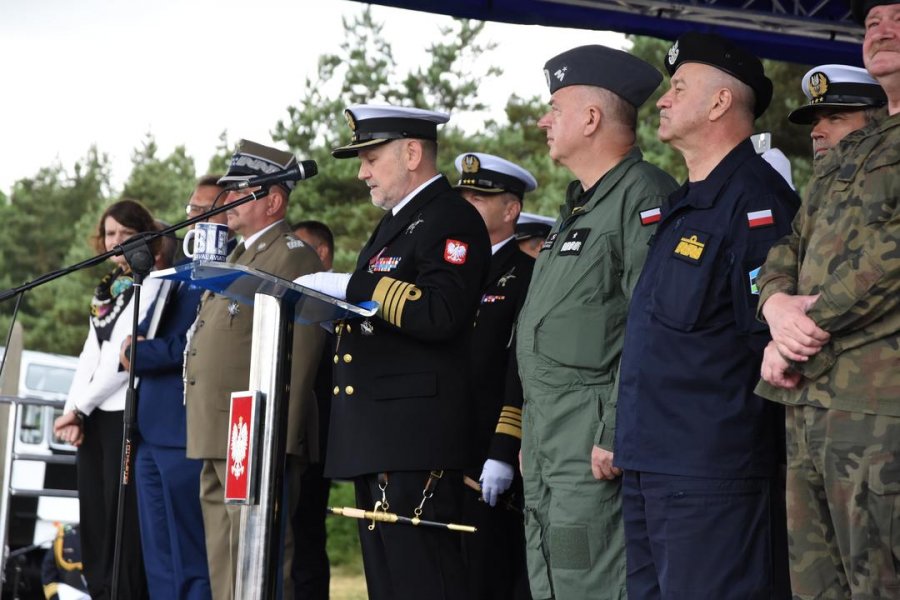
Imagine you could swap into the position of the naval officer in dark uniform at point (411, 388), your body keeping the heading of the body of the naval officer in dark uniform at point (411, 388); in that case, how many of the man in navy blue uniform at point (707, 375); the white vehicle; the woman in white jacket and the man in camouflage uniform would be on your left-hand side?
2

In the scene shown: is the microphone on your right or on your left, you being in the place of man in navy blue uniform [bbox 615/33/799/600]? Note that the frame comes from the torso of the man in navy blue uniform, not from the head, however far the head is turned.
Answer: on your right

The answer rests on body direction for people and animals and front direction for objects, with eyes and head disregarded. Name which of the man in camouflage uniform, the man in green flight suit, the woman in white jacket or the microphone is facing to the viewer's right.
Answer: the microphone

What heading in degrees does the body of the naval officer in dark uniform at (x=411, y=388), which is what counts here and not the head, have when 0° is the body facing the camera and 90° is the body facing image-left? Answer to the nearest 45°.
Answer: approximately 45°

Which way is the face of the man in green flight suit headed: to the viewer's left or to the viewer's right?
to the viewer's left

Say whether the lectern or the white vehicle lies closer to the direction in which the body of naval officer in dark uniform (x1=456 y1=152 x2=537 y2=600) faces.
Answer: the lectern

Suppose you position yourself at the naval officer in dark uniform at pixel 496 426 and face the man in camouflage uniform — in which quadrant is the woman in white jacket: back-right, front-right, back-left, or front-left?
back-right

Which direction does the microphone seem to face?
to the viewer's right

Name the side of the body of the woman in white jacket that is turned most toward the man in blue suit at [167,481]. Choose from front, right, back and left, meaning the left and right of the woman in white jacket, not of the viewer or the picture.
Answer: left

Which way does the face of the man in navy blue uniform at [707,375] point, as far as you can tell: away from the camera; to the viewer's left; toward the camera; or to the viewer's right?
to the viewer's left

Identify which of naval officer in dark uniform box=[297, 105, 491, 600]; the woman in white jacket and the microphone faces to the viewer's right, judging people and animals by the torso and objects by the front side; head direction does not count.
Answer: the microphone
